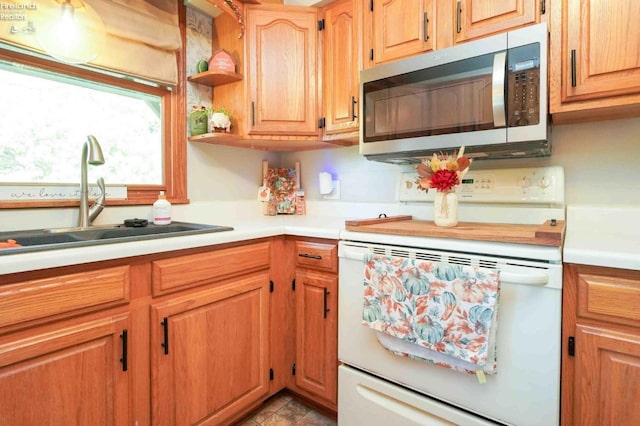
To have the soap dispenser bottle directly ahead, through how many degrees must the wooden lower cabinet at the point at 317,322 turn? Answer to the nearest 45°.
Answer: approximately 45° to its right

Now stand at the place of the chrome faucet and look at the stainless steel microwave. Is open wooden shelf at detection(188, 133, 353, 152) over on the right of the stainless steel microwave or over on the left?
left

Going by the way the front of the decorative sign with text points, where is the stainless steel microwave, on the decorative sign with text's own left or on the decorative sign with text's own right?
on the decorative sign with text's own left

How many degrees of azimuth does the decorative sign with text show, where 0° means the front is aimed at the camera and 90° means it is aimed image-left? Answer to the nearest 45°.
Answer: approximately 0°

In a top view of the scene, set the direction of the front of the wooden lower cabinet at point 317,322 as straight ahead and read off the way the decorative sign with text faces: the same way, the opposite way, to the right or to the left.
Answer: to the left

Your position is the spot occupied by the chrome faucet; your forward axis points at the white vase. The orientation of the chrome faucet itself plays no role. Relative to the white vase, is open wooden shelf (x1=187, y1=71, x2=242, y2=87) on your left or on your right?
left

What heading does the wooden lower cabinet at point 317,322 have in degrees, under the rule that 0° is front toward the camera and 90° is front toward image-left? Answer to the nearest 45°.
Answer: approximately 45°

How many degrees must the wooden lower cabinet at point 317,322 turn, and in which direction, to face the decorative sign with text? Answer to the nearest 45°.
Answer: approximately 45° to its right

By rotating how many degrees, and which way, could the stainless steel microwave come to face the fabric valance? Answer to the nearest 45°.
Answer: approximately 45° to its right

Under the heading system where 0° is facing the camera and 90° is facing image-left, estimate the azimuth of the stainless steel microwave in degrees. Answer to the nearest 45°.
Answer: approximately 45°

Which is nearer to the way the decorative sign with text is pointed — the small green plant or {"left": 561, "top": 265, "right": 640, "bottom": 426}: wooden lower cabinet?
the wooden lower cabinet

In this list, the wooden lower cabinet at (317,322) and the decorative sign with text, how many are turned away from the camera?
0
